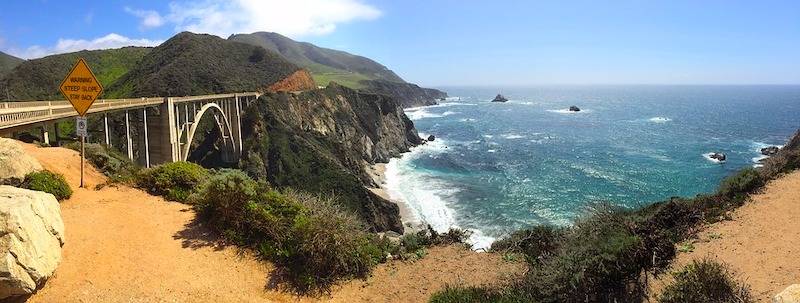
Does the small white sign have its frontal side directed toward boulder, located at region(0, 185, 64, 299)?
yes

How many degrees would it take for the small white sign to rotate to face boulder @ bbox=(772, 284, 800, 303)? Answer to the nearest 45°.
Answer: approximately 45° to its left

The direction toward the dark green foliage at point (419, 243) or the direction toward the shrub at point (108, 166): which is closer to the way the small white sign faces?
the dark green foliage

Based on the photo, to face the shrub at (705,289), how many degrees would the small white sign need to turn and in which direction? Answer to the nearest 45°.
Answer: approximately 45° to its left

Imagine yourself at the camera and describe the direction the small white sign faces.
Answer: facing the viewer

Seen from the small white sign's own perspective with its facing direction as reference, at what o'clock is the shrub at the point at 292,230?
The shrub is roughly at 11 o'clock from the small white sign.

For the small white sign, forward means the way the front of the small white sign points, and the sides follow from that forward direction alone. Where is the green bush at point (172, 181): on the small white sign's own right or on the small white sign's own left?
on the small white sign's own left

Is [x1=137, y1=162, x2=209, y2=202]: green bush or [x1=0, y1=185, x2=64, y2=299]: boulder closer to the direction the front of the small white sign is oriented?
the boulder

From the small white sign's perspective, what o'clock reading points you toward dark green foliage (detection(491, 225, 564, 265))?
The dark green foliage is roughly at 10 o'clock from the small white sign.
